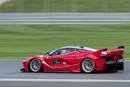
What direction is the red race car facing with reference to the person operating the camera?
facing away from the viewer and to the left of the viewer
